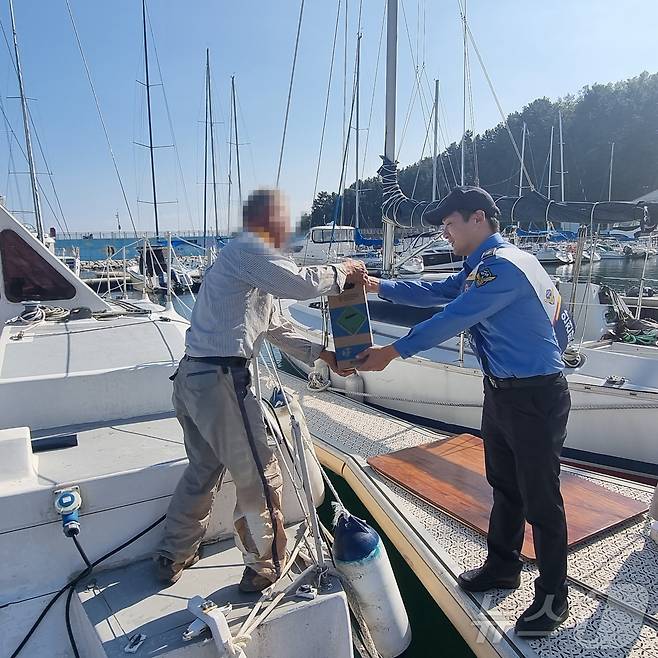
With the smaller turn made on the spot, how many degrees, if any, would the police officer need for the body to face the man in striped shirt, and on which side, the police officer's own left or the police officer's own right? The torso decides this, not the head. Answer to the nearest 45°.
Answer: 0° — they already face them

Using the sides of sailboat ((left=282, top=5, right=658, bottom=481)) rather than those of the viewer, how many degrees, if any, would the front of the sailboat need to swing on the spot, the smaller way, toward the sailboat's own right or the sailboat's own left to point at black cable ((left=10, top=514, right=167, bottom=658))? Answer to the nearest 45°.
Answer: approximately 90° to the sailboat's own left

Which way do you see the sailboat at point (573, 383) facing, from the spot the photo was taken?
facing away from the viewer and to the left of the viewer

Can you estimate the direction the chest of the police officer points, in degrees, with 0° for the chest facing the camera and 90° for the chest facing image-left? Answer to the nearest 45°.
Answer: approximately 90°

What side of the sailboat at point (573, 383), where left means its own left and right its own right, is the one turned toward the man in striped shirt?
left

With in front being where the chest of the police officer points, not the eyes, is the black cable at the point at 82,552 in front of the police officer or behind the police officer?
in front

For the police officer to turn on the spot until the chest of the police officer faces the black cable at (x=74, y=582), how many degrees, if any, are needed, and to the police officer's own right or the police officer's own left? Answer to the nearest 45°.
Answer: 0° — they already face it

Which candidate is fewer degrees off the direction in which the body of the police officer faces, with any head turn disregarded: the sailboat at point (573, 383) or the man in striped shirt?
the man in striped shirt

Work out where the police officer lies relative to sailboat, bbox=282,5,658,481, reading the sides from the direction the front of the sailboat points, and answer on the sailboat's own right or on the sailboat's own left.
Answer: on the sailboat's own left

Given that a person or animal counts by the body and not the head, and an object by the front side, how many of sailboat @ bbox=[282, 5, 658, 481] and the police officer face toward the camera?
0
